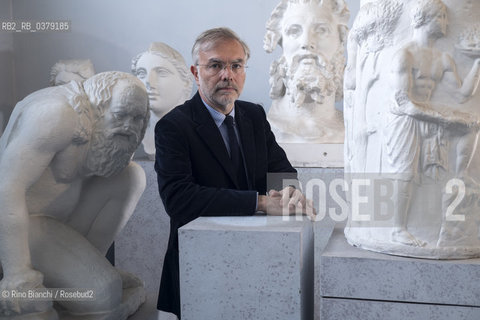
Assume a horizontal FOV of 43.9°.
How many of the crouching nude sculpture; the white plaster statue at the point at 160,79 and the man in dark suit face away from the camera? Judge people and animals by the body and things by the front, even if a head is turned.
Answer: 0

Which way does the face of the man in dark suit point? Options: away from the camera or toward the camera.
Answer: toward the camera

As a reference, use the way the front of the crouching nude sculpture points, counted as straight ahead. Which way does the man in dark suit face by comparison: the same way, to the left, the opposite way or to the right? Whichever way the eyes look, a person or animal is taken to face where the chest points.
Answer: the same way

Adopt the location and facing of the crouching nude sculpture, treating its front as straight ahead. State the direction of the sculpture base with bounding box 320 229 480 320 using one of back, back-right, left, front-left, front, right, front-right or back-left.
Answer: front

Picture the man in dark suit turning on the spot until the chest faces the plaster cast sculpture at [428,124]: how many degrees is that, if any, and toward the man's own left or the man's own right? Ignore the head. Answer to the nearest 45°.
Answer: approximately 45° to the man's own left

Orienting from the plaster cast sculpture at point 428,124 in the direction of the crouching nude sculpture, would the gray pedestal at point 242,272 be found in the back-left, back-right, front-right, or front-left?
front-left

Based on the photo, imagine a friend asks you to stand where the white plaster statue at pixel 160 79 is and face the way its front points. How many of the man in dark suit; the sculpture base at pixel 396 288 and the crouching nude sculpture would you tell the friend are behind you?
0

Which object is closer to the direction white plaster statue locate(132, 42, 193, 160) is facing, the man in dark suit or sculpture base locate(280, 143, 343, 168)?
the man in dark suit

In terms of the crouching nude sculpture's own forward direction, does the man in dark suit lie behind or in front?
in front

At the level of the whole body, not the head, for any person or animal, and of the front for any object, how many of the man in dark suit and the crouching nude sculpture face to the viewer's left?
0

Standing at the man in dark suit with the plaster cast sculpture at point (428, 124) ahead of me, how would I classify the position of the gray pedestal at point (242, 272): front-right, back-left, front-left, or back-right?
front-right

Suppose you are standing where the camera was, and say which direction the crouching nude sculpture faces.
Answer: facing the viewer and to the right of the viewer

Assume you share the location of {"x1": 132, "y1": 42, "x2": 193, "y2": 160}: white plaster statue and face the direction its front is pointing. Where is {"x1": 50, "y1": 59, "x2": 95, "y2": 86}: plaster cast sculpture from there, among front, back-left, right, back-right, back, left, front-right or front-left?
right

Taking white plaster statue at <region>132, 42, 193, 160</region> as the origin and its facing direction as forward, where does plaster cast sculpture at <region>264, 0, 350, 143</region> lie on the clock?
The plaster cast sculpture is roughly at 8 o'clock from the white plaster statue.

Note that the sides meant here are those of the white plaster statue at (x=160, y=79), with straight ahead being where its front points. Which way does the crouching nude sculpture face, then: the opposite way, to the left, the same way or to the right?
to the left

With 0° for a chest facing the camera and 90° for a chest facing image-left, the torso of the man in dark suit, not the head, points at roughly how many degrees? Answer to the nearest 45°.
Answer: approximately 315°
